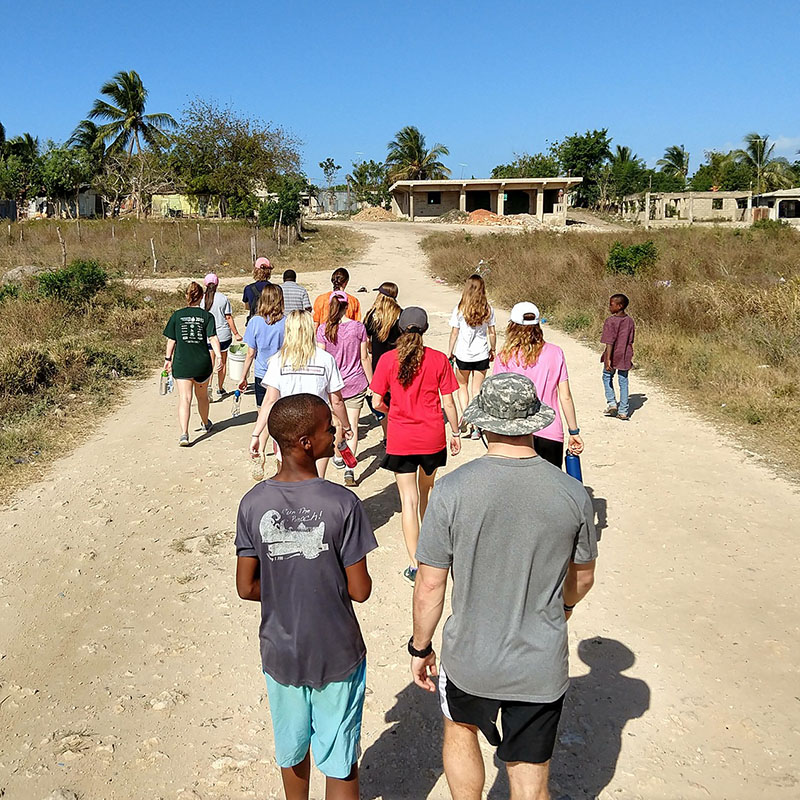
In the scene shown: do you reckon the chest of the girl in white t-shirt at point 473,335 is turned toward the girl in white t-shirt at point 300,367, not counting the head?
no

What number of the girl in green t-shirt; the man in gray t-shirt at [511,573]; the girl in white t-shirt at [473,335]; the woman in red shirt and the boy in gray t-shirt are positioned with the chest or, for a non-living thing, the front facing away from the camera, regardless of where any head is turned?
5

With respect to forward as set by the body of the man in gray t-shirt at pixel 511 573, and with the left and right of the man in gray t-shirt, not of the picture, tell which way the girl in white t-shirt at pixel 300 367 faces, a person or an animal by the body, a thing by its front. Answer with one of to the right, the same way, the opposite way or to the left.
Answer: the same way

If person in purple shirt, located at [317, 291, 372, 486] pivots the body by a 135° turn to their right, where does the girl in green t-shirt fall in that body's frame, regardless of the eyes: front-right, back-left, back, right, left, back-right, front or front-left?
back

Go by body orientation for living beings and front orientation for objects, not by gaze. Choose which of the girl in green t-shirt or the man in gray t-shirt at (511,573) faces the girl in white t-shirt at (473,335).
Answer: the man in gray t-shirt

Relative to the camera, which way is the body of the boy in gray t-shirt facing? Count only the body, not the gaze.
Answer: away from the camera

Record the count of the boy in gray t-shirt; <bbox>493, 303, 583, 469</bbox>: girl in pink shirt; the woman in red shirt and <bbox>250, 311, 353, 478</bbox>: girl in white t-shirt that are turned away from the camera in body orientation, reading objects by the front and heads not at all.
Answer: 4

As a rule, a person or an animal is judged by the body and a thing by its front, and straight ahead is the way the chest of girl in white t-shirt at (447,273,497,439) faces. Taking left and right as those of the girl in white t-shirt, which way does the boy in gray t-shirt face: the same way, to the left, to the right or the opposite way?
the same way

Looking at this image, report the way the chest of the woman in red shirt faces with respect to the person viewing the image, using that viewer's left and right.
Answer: facing away from the viewer

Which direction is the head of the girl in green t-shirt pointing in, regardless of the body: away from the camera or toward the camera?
away from the camera

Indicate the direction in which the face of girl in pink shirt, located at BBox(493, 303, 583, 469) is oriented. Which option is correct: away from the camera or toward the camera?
away from the camera

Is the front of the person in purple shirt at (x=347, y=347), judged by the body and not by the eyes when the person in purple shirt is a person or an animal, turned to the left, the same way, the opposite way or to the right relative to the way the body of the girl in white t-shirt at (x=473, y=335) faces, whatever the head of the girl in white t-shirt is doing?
the same way

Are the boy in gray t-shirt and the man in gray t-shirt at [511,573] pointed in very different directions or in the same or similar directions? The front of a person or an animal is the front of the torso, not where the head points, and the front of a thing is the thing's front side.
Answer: same or similar directions

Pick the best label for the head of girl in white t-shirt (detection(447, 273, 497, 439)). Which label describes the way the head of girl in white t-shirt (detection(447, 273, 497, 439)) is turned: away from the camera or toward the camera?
away from the camera

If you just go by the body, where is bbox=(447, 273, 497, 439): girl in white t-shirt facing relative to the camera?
away from the camera

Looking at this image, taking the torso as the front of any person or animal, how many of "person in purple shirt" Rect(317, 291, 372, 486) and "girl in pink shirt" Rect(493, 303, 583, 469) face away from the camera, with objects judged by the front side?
2

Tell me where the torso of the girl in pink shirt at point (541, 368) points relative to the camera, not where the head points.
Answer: away from the camera

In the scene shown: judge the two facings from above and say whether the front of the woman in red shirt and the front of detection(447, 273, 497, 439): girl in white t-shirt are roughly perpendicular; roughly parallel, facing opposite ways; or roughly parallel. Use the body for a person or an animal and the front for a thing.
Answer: roughly parallel

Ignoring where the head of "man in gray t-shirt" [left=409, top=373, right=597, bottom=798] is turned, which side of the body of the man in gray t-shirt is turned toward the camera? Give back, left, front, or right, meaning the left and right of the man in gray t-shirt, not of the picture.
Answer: back

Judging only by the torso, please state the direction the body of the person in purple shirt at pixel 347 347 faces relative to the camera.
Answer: away from the camera

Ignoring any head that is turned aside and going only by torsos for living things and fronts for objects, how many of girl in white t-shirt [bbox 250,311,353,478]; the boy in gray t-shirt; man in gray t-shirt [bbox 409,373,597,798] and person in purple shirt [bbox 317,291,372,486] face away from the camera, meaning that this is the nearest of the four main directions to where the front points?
4

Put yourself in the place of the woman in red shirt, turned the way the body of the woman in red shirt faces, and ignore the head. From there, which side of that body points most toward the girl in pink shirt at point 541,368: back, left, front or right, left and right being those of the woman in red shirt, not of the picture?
right
